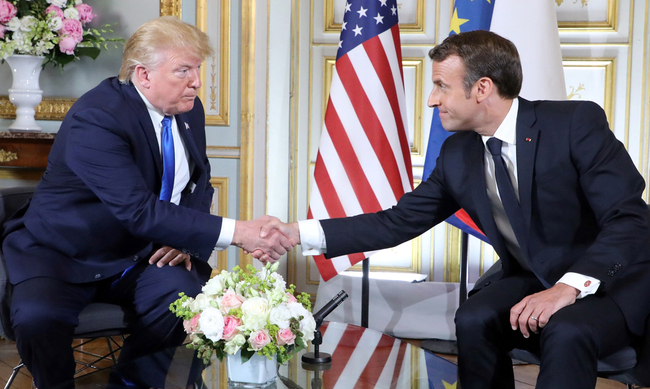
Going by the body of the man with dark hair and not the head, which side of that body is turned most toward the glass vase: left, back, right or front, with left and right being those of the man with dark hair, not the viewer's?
front

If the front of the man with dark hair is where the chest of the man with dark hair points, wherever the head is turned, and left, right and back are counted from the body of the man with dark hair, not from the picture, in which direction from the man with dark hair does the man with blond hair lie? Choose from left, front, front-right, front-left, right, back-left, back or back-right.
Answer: front-right

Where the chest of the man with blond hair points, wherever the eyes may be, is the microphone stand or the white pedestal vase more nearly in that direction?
the microphone stand

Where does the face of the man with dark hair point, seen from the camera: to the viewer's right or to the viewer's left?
to the viewer's left

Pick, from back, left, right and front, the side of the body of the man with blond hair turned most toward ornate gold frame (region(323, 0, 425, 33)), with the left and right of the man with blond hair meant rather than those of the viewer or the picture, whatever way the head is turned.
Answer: left

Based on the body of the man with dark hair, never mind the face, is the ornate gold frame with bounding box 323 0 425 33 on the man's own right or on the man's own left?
on the man's own right

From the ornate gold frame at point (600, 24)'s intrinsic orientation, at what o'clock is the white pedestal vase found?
The white pedestal vase is roughly at 2 o'clock from the ornate gold frame.

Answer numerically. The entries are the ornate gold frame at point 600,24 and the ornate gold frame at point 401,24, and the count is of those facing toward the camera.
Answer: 2
